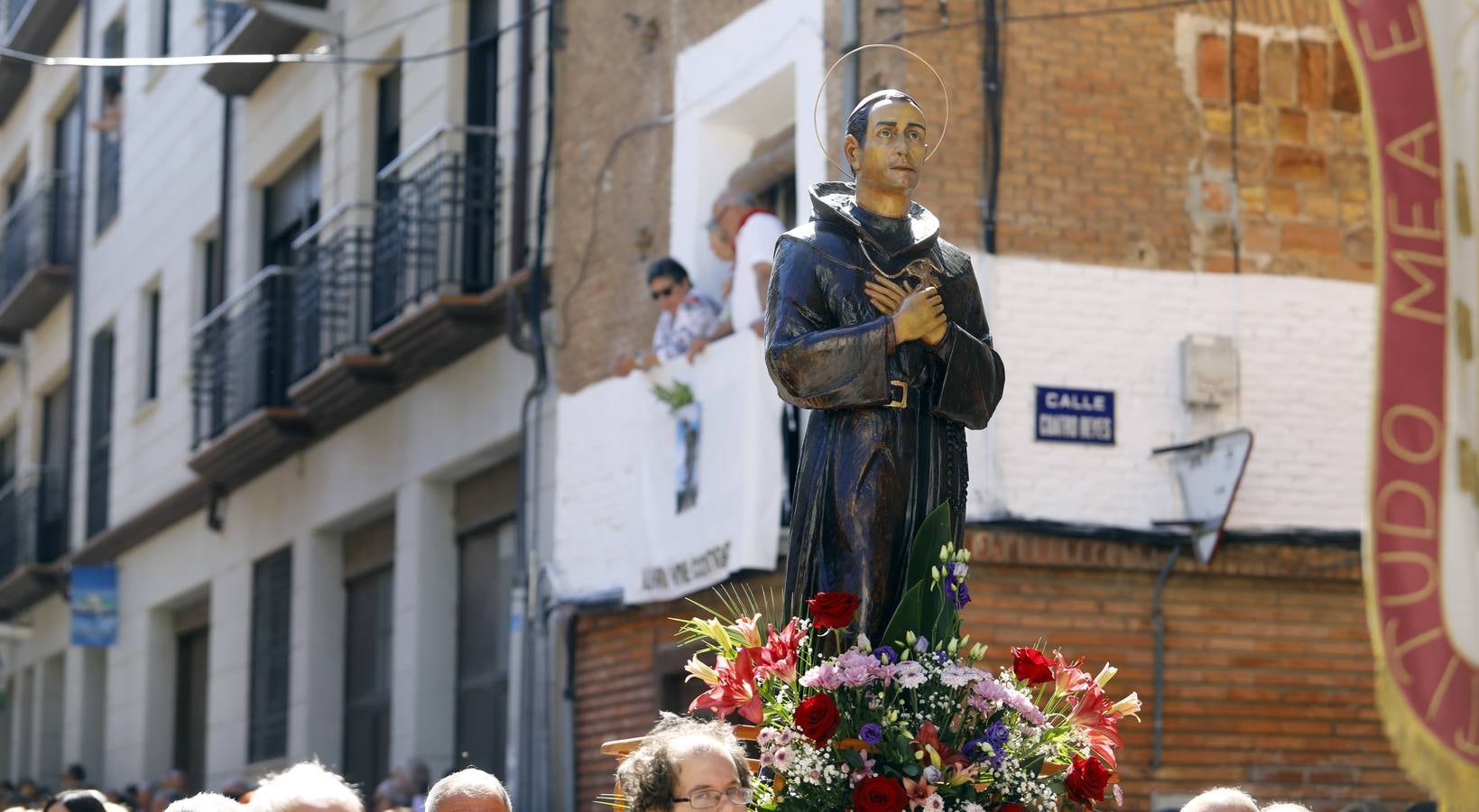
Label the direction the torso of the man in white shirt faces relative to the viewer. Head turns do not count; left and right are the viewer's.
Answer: facing to the left of the viewer

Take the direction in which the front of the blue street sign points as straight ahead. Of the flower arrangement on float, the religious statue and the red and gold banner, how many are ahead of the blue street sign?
3

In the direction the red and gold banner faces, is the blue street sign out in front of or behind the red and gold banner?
behind

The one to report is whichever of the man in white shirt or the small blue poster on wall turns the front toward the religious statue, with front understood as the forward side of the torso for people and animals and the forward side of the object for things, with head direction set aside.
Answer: the small blue poster on wall

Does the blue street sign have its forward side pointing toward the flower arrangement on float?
yes

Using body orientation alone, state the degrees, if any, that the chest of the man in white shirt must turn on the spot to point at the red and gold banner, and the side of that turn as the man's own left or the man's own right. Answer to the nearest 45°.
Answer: approximately 90° to the man's own left

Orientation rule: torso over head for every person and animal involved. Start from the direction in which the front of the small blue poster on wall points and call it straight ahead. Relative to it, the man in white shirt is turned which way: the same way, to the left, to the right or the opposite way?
to the right

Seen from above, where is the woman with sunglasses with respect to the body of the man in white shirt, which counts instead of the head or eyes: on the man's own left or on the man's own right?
on the man's own right
